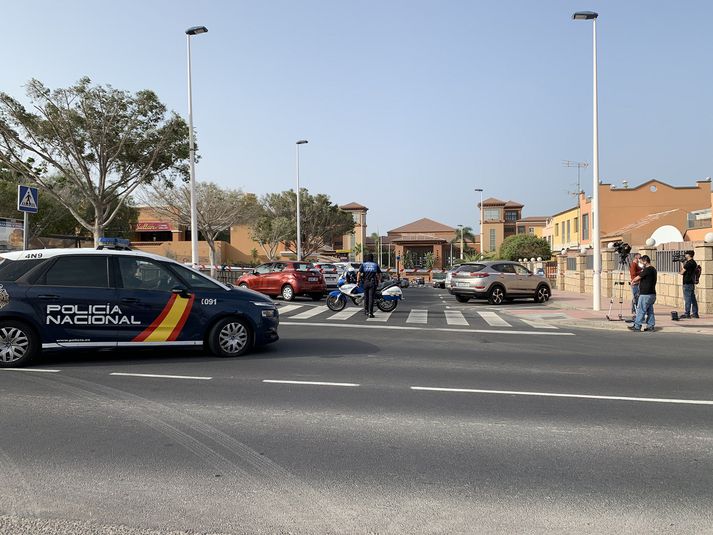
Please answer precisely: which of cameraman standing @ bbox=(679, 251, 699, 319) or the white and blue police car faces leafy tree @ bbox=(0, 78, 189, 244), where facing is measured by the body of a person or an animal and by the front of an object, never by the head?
the cameraman standing

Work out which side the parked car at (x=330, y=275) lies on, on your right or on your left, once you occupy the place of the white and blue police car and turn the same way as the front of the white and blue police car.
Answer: on your left

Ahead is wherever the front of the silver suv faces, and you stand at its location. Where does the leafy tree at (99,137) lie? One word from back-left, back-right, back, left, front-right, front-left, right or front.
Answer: back-left

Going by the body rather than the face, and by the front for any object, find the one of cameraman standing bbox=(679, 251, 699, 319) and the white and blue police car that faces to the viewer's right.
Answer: the white and blue police car

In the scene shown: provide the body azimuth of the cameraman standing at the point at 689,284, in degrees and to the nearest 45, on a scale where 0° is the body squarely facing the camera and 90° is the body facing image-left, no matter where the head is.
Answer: approximately 90°

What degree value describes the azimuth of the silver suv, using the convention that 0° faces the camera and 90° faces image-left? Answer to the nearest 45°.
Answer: approximately 225°

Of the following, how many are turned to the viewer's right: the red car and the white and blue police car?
1

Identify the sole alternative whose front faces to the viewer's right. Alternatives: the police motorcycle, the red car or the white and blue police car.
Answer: the white and blue police car

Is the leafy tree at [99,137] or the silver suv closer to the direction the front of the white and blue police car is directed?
the silver suv

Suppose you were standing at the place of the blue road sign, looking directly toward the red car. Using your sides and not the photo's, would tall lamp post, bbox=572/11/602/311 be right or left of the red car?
right

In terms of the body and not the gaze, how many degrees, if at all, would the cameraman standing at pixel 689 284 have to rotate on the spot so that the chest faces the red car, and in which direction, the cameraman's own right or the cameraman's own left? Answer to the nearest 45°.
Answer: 0° — they already face it

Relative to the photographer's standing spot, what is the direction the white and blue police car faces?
facing to the right of the viewer

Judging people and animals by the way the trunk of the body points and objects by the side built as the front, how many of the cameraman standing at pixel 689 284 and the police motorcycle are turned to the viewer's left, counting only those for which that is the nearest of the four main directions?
2
